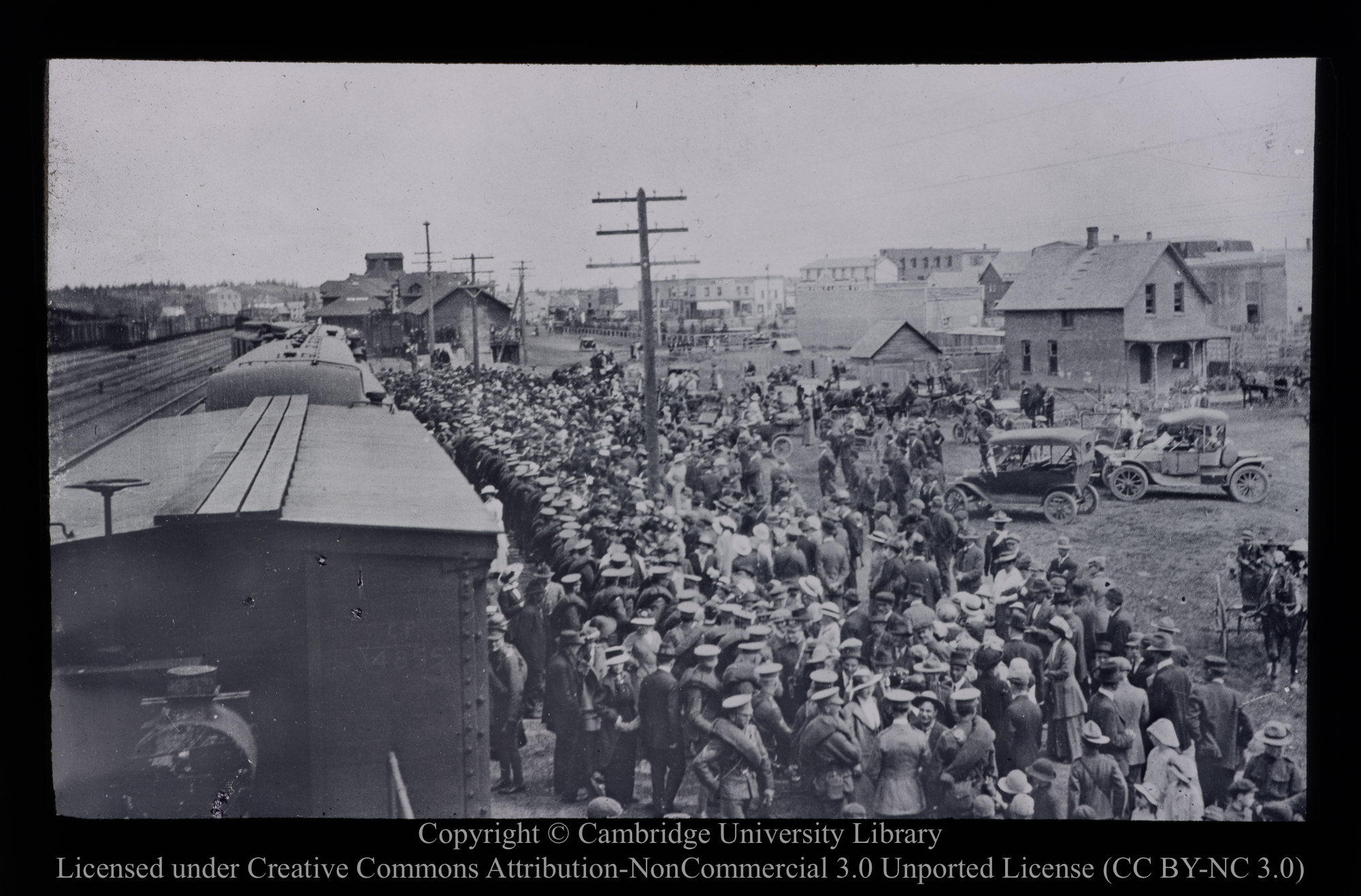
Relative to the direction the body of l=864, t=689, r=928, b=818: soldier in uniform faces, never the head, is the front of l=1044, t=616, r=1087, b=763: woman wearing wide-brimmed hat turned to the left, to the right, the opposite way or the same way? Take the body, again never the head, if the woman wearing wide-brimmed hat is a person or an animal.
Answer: to the left

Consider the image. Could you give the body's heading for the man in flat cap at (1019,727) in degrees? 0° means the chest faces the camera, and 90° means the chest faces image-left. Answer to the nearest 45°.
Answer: approximately 180°

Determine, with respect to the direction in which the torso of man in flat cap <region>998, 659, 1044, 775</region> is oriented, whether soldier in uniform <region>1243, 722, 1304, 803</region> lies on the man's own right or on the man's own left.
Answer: on the man's own right

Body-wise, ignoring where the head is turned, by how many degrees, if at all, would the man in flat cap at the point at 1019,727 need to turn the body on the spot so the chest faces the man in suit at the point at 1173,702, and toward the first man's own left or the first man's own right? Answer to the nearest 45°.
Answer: approximately 45° to the first man's own right

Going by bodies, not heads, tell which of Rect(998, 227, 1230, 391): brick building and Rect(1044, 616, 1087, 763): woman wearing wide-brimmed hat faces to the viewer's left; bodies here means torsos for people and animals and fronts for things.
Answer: the woman wearing wide-brimmed hat

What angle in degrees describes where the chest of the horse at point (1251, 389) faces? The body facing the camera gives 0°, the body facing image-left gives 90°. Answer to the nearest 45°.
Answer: approximately 90°

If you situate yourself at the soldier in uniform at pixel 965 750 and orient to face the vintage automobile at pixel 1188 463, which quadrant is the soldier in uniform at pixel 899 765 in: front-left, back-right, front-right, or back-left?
back-left

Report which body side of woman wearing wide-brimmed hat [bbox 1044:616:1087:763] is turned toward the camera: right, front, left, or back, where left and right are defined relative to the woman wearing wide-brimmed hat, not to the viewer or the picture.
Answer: left

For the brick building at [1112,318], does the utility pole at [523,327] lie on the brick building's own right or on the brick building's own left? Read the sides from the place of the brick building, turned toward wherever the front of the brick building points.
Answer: on the brick building's own right

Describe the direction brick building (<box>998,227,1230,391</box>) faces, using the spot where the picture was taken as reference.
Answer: facing the viewer and to the right of the viewer
